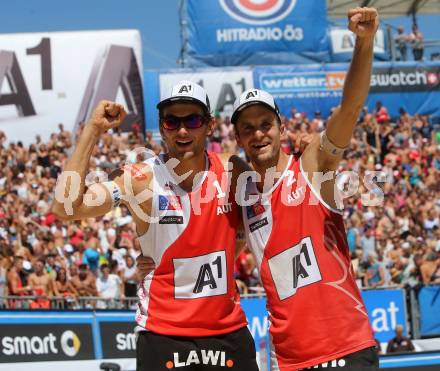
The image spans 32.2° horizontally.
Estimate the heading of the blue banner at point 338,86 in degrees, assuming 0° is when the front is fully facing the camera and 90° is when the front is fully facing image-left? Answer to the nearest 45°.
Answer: approximately 0°

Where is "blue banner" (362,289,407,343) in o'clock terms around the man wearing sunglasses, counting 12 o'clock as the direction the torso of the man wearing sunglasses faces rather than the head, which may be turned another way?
The blue banner is roughly at 7 o'clock from the man wearing sunglasses.

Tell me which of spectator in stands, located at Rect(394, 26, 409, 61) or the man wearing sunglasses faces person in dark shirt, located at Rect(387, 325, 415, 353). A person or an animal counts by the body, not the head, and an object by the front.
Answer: spectator in stands, located at Rect(394, 26, 409, 61)
